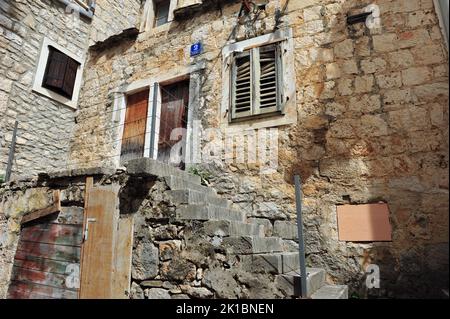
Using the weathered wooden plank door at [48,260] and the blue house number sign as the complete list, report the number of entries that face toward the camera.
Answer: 2

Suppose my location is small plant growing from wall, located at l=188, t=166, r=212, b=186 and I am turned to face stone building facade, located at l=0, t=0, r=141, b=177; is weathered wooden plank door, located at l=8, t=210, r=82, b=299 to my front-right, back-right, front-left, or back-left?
front-left

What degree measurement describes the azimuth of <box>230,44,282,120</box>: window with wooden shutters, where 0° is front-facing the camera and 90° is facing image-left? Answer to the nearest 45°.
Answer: approximately 45°

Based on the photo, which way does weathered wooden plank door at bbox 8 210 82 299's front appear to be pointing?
toward the camera

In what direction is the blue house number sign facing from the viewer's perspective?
toward the camera
